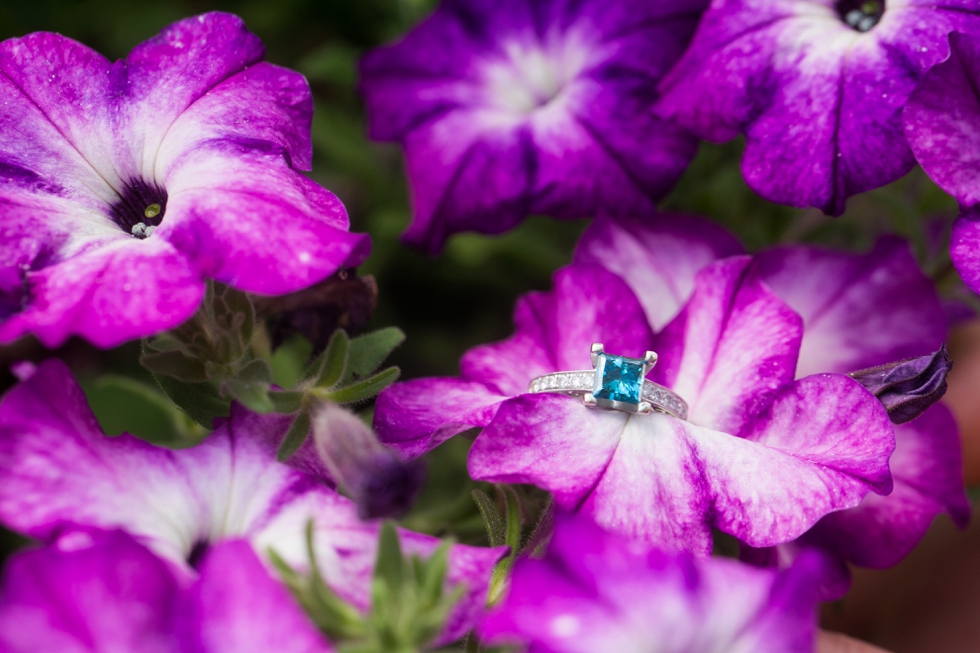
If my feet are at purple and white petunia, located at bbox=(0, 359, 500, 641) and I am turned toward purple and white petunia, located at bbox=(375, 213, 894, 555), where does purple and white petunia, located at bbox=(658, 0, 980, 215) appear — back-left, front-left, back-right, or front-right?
front-left

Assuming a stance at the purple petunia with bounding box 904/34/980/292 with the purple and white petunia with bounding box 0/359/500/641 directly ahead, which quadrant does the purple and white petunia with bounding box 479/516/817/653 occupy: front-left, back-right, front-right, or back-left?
front-left

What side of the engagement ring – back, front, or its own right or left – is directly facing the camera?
front
